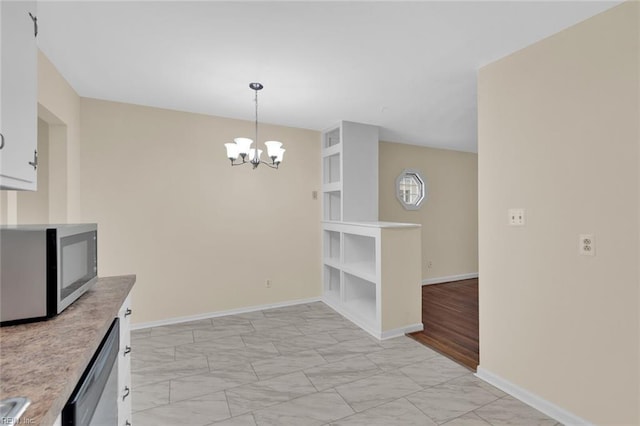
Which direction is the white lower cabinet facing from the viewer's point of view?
to the viewer's right

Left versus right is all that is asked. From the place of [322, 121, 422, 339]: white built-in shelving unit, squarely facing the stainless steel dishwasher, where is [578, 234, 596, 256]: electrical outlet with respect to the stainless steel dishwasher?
left

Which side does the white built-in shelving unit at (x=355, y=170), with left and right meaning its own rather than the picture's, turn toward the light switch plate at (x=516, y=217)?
left

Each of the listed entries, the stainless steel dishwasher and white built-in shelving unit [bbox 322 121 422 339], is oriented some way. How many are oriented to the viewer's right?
1

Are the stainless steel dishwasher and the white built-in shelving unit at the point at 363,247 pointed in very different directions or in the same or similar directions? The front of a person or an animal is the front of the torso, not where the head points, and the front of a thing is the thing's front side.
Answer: very different directions

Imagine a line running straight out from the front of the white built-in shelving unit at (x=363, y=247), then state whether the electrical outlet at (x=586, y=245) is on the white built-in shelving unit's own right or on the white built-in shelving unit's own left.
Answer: on the white built-in shelving unit's own left

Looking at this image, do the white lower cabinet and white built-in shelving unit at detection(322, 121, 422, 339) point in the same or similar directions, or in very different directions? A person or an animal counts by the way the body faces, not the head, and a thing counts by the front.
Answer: very different directions

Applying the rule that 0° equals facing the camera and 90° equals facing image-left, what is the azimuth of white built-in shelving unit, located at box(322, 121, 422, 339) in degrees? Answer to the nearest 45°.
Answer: approximately 45°

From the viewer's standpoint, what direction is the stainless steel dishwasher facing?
to the viewer's right

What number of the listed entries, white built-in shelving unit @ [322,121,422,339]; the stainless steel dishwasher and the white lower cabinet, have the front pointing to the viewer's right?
2
